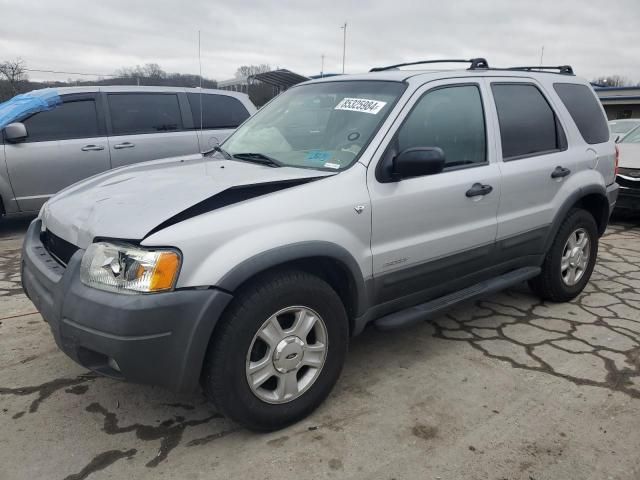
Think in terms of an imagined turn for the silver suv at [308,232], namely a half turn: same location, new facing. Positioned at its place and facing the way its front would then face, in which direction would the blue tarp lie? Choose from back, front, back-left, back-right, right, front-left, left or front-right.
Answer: left

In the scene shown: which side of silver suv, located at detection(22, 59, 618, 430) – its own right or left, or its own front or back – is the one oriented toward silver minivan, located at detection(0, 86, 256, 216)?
right

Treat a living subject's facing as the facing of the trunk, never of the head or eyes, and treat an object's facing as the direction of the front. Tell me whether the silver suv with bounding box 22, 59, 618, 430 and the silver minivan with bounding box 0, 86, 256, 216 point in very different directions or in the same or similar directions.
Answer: same or similar directions

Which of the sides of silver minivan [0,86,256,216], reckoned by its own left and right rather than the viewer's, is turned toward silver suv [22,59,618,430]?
left

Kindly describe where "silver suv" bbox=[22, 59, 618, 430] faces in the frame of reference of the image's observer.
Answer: facing the viewer and to the left of the viewer

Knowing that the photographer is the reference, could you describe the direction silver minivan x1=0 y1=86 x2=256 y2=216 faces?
facing to the left of the viewer

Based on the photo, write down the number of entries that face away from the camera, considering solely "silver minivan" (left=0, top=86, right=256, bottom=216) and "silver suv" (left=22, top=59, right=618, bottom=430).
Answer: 0
